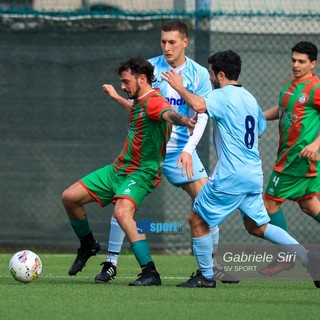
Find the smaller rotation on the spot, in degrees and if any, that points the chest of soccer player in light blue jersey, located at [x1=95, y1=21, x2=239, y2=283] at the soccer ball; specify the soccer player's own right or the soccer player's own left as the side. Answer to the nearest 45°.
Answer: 0° — they already face it

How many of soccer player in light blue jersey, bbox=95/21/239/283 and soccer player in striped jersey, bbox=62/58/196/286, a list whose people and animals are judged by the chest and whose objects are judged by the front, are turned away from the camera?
0

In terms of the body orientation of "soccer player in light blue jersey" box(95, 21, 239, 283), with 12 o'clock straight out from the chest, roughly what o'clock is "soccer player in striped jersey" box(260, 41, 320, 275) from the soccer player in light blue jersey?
The soccer player in striped jersey is roughly at 8 o'clock from the soccer player in light blue jersey.

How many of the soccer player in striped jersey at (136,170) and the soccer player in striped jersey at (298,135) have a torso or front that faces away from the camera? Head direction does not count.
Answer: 0

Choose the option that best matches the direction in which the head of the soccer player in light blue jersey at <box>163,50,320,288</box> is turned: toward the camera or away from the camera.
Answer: away from the camera

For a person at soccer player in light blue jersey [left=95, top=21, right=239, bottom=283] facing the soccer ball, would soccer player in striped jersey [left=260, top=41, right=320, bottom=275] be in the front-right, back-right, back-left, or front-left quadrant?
back-left

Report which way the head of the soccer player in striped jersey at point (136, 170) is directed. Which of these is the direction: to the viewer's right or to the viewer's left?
to the viewer's left

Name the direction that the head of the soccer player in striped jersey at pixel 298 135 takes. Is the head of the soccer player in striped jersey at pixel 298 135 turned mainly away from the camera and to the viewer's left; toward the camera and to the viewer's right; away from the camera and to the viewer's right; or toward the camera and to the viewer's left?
toward the camera and to the viewer's left

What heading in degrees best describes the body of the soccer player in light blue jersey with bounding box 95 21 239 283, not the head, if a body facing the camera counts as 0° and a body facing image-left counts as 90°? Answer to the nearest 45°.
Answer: approximately 45°

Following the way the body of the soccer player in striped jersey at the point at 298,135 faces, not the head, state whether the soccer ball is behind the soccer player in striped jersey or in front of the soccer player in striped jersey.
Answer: in front

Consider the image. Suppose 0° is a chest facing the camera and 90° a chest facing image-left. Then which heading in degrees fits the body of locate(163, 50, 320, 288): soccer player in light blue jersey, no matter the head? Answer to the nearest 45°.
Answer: approximately 135°
